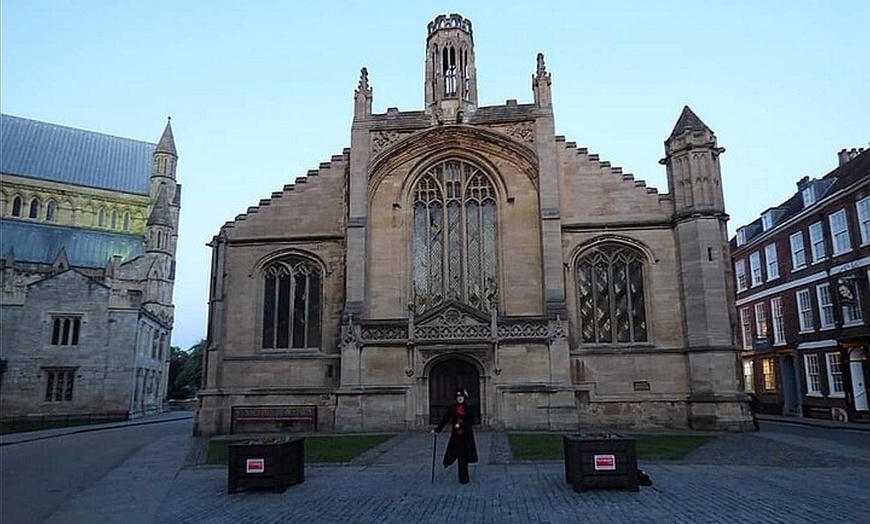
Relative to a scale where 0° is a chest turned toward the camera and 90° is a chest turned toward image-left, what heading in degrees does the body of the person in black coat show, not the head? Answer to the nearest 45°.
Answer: approximately 0°

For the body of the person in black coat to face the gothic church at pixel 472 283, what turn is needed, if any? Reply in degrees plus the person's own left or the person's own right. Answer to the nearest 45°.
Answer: approximately 180°

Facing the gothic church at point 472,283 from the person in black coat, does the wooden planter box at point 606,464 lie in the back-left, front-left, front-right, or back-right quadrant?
back-right

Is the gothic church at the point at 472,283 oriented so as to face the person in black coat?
yes

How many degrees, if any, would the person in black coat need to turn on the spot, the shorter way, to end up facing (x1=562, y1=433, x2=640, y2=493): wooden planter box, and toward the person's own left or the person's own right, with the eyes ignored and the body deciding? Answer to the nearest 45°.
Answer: approximately 45° to the person's own left

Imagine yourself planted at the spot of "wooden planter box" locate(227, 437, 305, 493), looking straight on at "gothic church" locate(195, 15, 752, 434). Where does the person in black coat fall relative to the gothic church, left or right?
right

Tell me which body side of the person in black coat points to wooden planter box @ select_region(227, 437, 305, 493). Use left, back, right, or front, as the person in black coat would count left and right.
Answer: right

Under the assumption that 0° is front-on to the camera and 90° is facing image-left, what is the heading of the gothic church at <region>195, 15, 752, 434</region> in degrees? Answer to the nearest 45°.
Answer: approximately 0°

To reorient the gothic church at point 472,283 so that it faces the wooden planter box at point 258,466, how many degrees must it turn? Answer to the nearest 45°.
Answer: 0° — it already faces it

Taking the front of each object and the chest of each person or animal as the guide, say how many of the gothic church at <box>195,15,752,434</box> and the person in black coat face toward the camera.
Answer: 2
